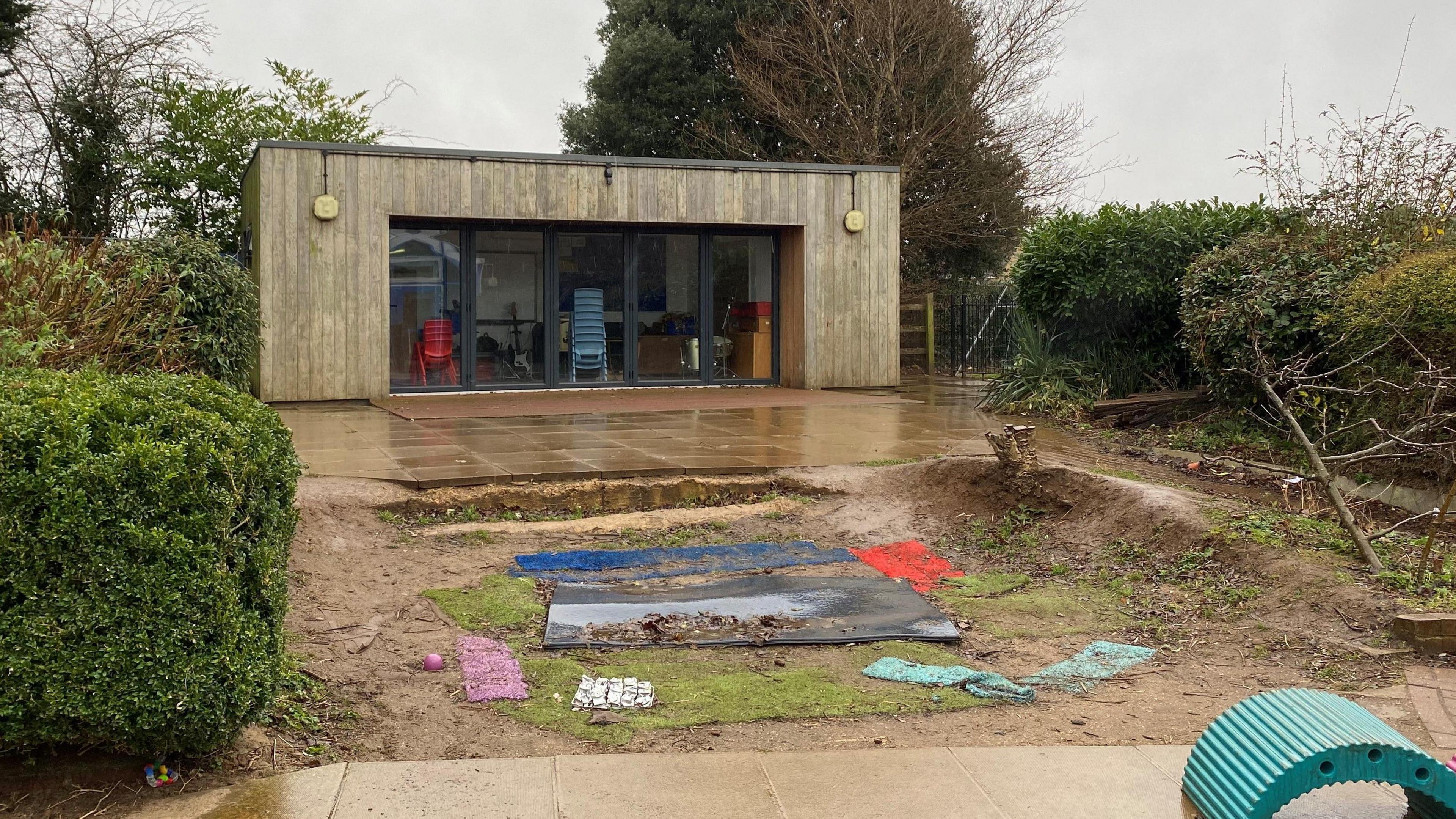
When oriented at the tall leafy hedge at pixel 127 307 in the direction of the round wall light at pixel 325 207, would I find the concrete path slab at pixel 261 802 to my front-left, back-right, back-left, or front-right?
back-right

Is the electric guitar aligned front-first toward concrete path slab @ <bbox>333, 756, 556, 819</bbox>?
yes

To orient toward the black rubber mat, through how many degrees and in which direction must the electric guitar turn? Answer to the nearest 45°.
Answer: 0° — it already faces it

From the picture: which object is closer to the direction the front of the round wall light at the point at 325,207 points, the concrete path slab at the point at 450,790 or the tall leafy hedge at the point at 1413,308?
the concrete path slab

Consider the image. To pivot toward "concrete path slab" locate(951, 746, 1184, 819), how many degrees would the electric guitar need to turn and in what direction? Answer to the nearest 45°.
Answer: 0° — it already faces it

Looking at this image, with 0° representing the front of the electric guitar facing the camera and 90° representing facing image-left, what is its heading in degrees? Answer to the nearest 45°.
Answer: approximately 0°

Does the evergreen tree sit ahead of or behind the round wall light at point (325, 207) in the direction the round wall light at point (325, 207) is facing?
behind

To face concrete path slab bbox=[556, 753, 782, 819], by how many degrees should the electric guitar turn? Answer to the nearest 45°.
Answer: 0° — it already faces it

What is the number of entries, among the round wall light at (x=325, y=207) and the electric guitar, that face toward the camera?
2
